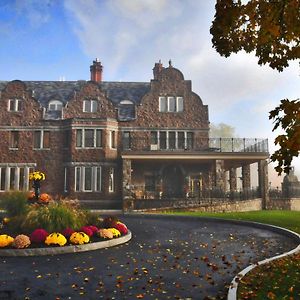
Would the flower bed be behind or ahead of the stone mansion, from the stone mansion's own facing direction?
ahead

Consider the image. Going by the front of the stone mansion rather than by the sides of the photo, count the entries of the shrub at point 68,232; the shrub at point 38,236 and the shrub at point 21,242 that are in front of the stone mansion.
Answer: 3

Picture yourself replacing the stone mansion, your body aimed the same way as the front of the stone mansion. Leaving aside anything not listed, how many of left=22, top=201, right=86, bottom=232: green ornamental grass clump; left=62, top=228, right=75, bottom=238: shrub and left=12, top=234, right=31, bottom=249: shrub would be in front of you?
3

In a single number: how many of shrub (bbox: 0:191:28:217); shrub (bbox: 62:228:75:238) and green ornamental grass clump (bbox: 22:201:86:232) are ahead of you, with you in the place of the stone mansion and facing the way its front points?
3

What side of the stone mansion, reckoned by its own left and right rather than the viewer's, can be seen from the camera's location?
front

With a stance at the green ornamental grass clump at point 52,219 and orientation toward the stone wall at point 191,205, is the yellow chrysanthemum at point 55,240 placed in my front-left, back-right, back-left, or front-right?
back-right

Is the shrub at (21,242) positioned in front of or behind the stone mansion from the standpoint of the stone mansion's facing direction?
in front

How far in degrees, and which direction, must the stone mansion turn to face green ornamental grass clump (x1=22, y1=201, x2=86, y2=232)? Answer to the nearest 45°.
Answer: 0° — it already faces it

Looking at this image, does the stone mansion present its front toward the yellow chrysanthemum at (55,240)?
yes

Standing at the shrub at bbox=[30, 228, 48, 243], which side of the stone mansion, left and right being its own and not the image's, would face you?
front

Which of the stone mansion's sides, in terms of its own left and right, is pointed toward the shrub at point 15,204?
front

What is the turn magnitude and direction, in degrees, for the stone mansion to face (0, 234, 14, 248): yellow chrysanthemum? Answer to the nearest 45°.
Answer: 0° — it already faces it

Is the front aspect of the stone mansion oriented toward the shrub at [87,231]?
yes

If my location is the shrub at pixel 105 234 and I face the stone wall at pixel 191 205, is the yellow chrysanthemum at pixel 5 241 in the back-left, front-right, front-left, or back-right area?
back-left

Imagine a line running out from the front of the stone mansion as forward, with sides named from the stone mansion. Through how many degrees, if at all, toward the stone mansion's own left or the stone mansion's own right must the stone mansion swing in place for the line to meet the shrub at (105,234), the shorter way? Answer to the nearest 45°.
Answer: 0° — it already faces it
